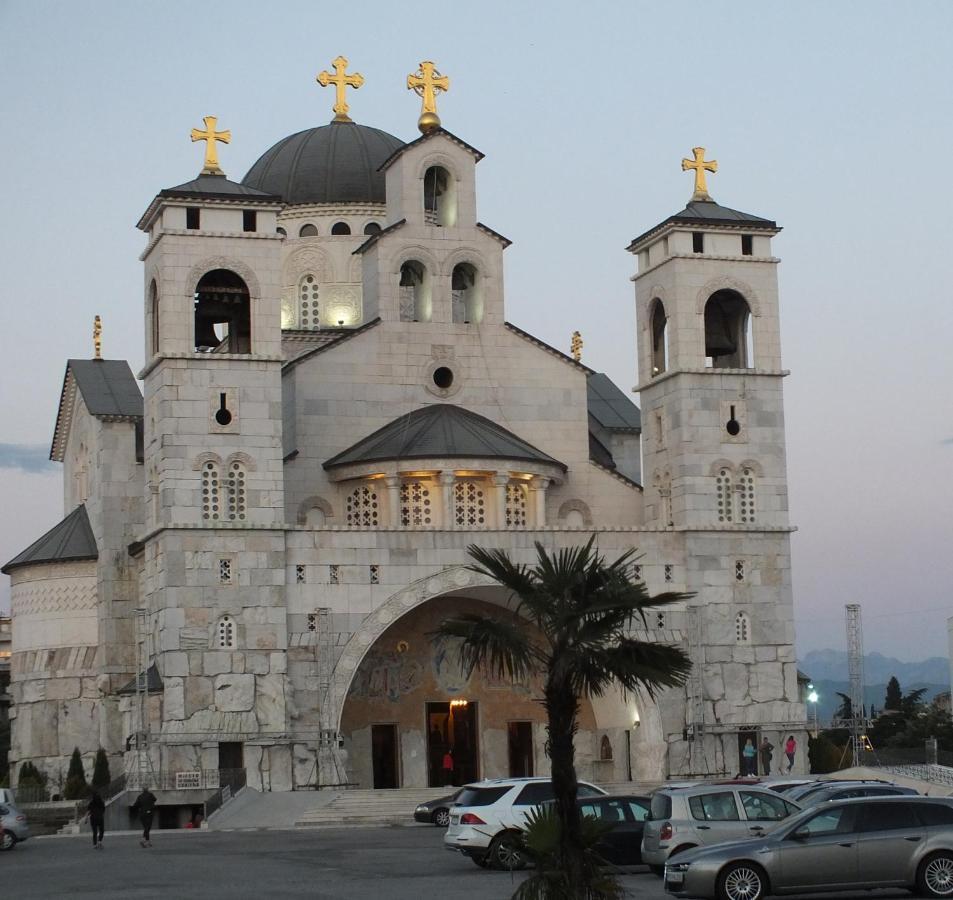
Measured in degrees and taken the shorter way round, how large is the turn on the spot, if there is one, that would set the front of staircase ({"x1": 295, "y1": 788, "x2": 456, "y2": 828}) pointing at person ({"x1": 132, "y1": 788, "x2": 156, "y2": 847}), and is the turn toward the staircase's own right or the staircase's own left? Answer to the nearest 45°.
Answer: approximately 45° to the staircase's own right

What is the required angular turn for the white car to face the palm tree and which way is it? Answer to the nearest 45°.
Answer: approximately 135° to its right

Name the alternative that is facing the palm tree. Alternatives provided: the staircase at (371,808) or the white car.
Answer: the staircase

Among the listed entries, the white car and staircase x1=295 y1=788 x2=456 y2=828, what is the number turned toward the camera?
1

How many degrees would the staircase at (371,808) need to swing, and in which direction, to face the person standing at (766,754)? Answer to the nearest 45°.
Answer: approximately 135° to its left

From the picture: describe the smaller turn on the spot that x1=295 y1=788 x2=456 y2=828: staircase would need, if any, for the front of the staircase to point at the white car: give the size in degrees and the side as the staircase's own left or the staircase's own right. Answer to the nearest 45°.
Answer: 0° — it already faces it

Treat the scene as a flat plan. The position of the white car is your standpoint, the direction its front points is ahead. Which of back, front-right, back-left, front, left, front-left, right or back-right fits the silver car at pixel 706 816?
right

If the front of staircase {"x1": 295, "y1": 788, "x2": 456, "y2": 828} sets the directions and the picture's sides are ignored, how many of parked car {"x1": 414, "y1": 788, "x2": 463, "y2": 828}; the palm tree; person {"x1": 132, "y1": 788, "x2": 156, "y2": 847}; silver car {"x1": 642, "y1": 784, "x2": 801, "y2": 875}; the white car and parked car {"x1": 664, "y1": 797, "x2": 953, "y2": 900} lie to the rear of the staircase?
0

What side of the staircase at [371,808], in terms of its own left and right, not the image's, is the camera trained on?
front

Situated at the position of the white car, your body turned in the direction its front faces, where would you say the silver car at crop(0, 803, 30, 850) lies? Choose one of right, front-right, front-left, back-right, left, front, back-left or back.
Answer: left

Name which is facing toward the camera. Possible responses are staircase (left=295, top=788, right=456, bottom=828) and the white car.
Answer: the staircase

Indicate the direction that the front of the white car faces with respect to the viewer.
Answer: facing away from the viewer and to the right of the viewer

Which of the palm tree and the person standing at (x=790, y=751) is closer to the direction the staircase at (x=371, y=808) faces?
the palm tree

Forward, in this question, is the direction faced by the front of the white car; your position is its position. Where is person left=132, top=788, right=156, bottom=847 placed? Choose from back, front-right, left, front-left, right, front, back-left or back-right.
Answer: left

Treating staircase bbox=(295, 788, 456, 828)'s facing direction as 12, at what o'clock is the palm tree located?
The palm tree is roughly at 12 o'clock from the staircase.

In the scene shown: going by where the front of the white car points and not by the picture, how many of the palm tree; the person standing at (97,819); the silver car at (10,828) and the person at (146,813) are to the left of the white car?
3

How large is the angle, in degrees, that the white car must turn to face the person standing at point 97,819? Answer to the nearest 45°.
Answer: approximately 90° to its left

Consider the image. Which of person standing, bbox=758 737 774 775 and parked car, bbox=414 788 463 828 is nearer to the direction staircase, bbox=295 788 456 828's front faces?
the parked car

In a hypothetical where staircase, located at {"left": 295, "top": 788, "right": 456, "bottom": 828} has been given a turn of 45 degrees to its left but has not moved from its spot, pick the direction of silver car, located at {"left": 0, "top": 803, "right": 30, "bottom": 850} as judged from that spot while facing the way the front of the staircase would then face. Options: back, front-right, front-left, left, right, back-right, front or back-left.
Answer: right

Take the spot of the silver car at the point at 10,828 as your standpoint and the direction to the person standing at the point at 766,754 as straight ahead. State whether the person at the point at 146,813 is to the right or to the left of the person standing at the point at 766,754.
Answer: right
